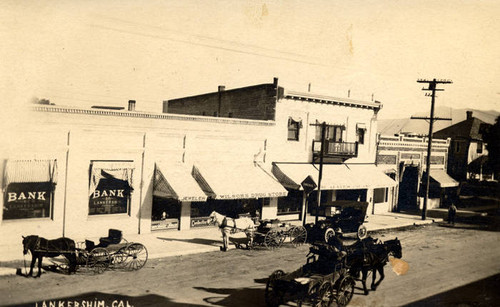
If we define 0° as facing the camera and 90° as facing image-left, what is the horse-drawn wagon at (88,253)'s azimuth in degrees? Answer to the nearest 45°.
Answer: approximately 90°

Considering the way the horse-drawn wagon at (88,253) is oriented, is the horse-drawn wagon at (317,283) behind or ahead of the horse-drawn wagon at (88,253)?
behind

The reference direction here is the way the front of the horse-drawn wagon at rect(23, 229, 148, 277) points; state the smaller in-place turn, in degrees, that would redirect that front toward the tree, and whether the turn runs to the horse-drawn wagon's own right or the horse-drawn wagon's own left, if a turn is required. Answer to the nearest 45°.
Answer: approximately 180°

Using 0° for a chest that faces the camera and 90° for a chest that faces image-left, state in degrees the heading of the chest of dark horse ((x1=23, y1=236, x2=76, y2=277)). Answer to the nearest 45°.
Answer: approximately 90°

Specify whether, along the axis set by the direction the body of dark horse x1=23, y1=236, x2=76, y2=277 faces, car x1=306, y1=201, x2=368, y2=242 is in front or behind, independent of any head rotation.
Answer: behind

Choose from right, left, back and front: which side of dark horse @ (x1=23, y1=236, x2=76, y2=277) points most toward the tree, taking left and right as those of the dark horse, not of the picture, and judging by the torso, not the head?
back

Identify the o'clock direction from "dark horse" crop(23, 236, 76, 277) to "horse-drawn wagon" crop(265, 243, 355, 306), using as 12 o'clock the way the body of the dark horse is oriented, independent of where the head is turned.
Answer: The horse-drawn wagon is roughly at 7 o'clock from the dark horse.
